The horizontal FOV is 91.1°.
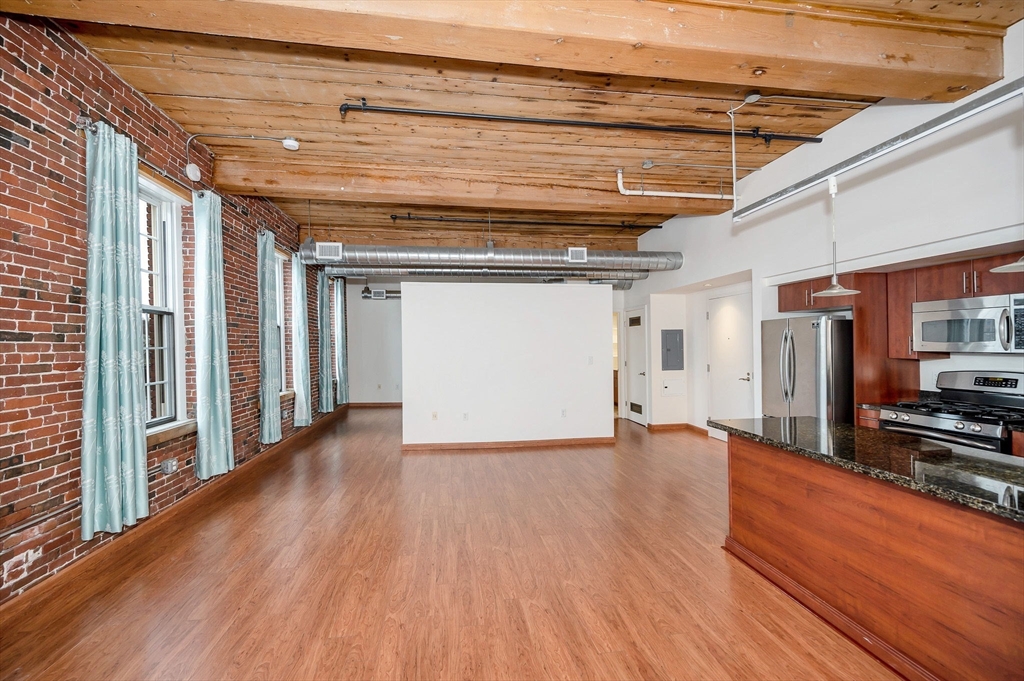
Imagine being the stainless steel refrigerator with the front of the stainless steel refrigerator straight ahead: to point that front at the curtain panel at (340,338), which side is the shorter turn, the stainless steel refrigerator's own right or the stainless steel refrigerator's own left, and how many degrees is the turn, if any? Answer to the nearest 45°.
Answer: approximately 45° to the stainless steel refrigerator's own right

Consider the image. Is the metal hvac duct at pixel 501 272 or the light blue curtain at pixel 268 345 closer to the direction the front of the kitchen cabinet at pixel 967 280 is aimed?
the light blue curtain

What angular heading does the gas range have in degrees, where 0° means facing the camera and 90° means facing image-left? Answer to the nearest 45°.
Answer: approximately 45°

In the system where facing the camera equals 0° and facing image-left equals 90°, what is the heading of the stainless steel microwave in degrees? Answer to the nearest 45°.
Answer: approximately 45°

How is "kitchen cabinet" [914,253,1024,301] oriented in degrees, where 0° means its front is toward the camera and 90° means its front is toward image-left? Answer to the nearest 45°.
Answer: approximately 45°

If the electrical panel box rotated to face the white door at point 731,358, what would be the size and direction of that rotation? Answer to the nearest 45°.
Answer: approximately 45° to its left

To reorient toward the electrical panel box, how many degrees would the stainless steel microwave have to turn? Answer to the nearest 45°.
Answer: approximately 90° to its right

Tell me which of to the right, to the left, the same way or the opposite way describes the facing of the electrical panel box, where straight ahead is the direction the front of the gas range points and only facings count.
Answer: to the left
